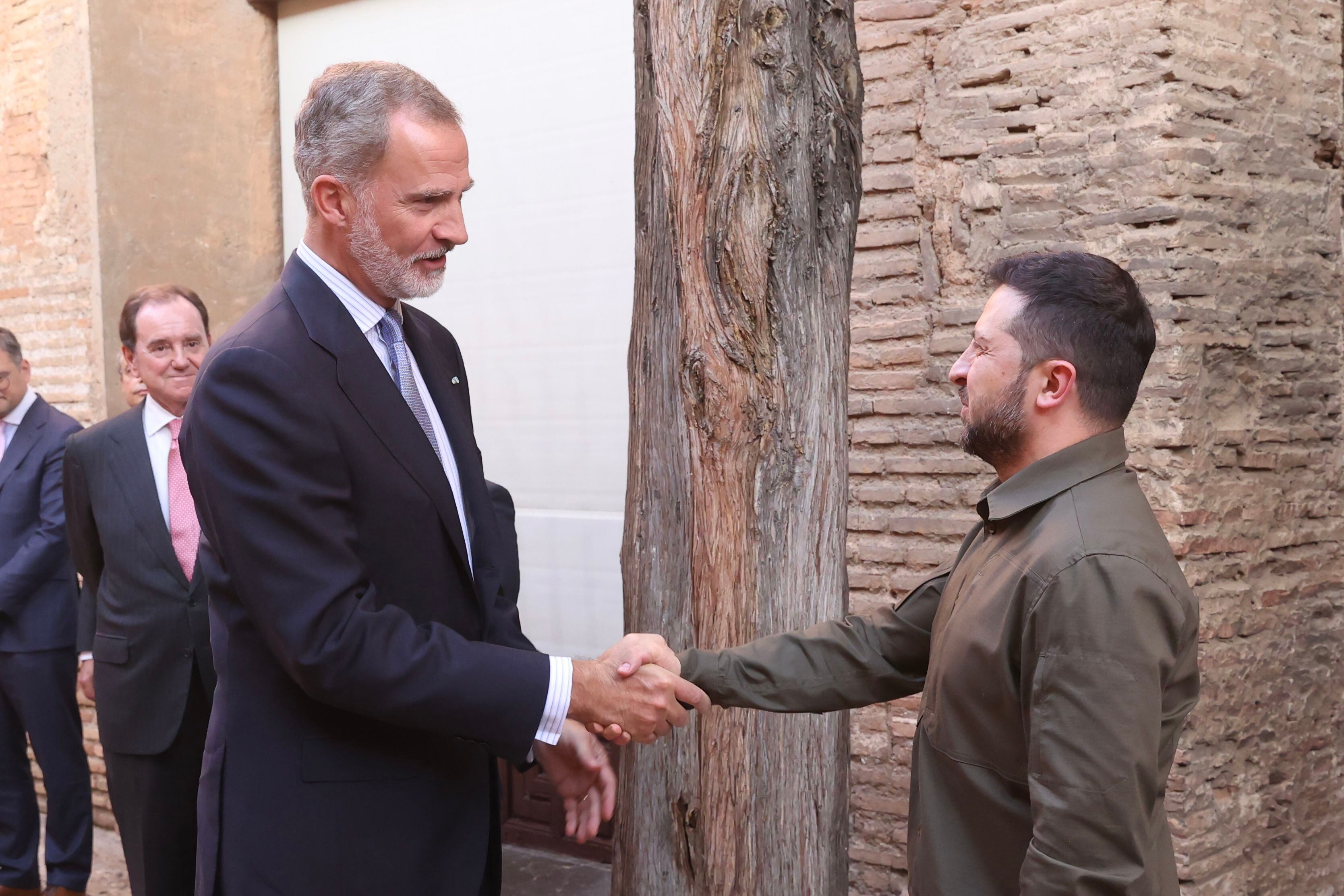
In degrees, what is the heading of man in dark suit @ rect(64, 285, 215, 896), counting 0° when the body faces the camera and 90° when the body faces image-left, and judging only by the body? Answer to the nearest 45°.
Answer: approximately 315°

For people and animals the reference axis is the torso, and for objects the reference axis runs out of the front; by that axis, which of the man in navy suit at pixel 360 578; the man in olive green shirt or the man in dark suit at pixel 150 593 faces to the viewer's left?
the man in olive green shirt

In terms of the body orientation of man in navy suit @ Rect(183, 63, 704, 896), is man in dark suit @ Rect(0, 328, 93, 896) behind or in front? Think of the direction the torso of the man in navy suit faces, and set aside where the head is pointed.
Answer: behind

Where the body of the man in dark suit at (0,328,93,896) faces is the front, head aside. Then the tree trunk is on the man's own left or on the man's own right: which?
on the man's own left

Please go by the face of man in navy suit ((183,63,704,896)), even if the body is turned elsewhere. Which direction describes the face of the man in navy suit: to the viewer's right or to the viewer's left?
to the viewer's right

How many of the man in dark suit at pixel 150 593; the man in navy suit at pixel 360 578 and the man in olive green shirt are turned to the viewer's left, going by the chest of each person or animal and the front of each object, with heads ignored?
1

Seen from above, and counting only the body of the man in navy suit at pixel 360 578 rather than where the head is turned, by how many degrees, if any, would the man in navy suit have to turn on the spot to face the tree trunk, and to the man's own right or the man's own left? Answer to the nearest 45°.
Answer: approximately 45° to the man's own left

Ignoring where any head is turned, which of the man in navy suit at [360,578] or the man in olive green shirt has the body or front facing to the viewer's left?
the man in olive green shirt

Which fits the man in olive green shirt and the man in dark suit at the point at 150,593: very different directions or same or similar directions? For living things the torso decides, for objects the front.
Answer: very different directions

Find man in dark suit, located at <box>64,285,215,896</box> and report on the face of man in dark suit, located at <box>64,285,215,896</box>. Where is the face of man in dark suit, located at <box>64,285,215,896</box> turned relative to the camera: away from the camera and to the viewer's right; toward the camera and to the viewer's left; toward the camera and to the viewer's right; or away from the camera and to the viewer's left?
toward the camera and to the viewer's right

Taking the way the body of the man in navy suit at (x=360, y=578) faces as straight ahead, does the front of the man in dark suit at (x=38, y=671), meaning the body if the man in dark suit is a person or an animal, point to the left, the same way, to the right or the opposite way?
to the right
